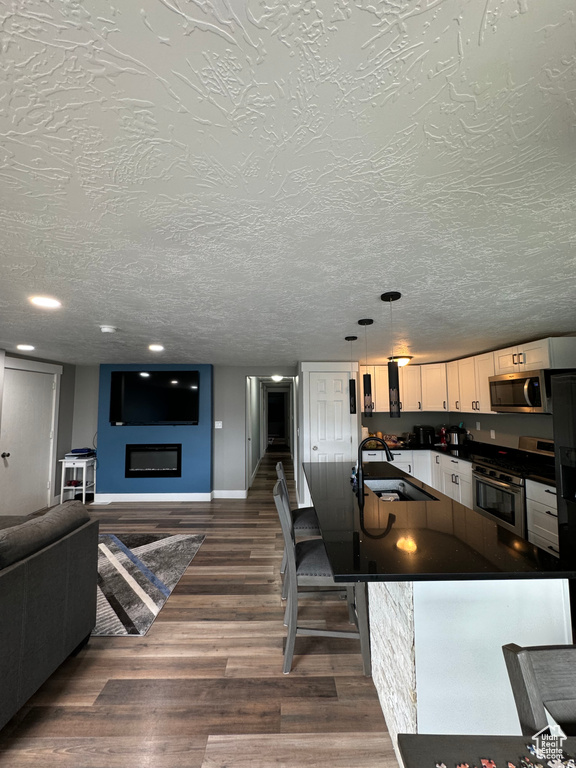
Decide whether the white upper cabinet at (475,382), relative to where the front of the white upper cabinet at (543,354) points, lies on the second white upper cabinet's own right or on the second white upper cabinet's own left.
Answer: on the second white upper cabinet's own right

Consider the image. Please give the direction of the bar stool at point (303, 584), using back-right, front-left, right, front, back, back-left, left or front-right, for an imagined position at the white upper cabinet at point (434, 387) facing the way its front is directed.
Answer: front

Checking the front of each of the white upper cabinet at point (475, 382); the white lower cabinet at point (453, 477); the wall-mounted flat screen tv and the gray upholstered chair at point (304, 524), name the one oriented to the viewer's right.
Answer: the gray upholstered chair

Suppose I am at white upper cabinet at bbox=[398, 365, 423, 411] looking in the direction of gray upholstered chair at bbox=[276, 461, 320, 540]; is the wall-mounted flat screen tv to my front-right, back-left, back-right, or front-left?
front-right

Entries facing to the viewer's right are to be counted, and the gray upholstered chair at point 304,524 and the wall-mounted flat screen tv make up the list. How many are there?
1

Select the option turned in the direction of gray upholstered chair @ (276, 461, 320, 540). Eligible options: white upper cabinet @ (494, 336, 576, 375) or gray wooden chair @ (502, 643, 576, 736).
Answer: the white upper cabinet

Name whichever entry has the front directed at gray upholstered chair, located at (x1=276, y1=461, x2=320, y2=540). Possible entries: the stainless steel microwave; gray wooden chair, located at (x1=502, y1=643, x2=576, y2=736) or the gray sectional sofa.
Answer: the stainless steel microwave

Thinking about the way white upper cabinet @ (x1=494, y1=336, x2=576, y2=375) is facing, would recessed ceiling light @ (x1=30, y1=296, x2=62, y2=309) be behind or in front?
in front

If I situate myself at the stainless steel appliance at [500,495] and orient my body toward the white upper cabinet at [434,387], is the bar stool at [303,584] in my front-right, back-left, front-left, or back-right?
back-left

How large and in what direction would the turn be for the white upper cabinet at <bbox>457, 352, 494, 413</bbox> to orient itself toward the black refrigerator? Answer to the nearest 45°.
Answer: approximately 45° to its left

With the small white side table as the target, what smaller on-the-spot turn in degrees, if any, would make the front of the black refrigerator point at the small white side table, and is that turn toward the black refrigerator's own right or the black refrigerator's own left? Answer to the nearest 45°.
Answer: approximately 45° to the black refrigerator's own right

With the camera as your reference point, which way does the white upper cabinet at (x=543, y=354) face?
facing the viewer and to the left of the viewer

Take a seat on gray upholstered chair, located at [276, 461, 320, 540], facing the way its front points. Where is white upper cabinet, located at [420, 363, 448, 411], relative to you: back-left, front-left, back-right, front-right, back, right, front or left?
front-left

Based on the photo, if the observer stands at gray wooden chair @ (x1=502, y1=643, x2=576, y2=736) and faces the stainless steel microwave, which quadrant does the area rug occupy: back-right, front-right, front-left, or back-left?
front-left

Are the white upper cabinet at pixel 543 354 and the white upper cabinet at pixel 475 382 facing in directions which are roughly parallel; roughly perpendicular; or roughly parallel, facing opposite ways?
roughly parallel

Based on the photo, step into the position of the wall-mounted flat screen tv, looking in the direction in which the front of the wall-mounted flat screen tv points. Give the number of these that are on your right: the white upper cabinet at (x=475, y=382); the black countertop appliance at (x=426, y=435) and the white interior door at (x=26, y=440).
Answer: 1

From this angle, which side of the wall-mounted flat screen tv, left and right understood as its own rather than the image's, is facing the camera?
front

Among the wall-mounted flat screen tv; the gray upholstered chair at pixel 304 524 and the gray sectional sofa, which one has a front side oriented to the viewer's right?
the gray upholstered chair
